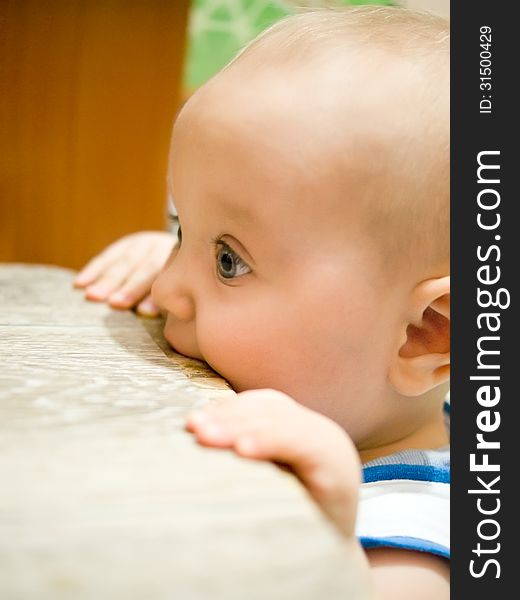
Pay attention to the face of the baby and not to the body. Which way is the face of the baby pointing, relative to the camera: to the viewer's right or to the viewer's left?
to the viewer's left

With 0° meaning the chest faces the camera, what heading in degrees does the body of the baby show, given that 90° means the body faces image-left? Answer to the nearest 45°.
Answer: approximately 90°
